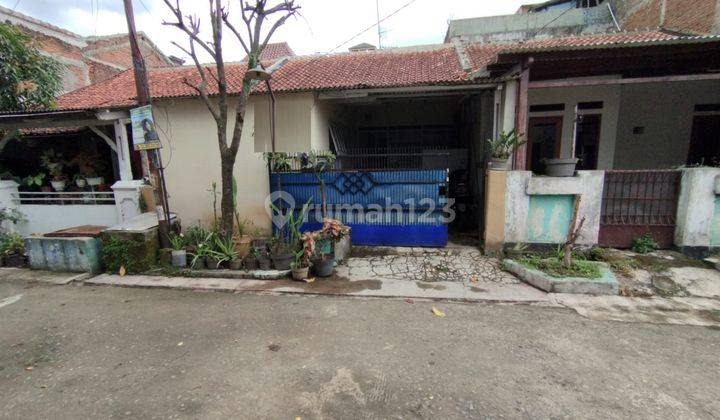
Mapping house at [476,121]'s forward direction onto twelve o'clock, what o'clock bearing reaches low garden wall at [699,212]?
The low garden wall is roughly at 10 o'clock from the house.

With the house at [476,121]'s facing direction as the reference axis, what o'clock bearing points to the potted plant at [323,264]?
The potted plant is roughly at 2 o'clock from the house.

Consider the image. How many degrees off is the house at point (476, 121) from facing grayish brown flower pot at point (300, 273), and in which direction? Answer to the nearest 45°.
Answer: approximately 45° to its right

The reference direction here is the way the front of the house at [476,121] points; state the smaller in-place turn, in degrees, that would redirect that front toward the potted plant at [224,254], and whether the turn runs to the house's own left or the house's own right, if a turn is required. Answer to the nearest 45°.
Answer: approximately 90° to the house's own right

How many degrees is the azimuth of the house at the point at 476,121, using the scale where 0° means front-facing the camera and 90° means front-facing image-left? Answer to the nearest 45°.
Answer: approximately 0°

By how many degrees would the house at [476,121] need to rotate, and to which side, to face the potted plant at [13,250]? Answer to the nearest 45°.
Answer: approximately 90° to its right

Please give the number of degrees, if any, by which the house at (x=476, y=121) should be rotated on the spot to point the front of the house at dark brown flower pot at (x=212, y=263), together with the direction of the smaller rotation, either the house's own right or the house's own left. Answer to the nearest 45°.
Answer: approximately 90° to the house's own right

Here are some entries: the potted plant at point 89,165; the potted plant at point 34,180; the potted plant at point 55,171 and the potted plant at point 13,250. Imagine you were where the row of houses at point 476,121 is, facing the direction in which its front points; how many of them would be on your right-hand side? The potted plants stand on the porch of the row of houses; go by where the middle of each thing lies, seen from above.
4

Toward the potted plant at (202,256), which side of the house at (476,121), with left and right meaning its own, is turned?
right

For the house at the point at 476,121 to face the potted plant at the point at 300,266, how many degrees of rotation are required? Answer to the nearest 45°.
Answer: approximately 45° to its right

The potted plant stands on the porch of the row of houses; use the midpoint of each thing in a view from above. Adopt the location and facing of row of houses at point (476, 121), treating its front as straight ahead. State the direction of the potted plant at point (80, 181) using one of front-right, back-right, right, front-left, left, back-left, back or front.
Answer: right
